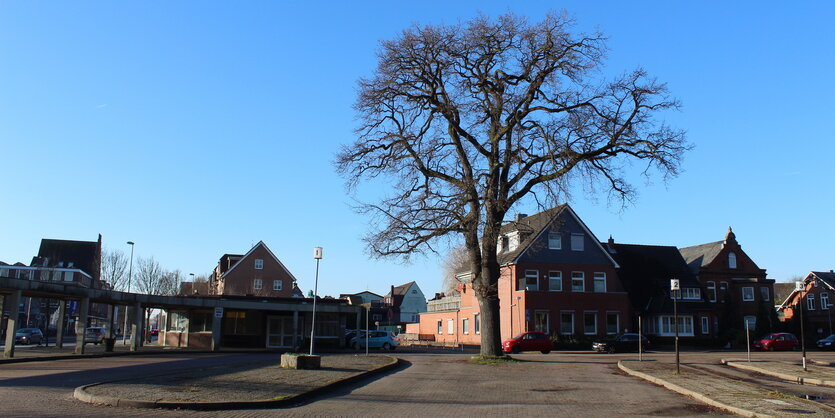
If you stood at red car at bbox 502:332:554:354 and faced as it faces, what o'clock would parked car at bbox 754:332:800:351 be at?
The parked car is roughly at 5 o'clock from the red car.

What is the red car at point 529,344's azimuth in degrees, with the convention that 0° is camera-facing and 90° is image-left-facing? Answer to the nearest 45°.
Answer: approximately 90°

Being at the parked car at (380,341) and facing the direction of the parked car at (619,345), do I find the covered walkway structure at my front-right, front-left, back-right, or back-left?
back-right

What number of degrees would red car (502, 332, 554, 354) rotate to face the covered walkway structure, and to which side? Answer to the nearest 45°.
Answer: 0° — it already faces it

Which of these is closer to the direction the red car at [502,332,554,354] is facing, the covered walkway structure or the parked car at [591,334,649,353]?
the covered walkway structure

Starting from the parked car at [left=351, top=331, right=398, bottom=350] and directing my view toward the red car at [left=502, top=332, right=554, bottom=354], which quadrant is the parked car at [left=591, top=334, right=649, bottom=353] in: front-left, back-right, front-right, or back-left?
front-left

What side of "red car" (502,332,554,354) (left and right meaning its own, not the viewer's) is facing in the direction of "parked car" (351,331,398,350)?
front

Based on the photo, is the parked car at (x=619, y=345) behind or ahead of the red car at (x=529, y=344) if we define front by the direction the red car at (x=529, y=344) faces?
behind
